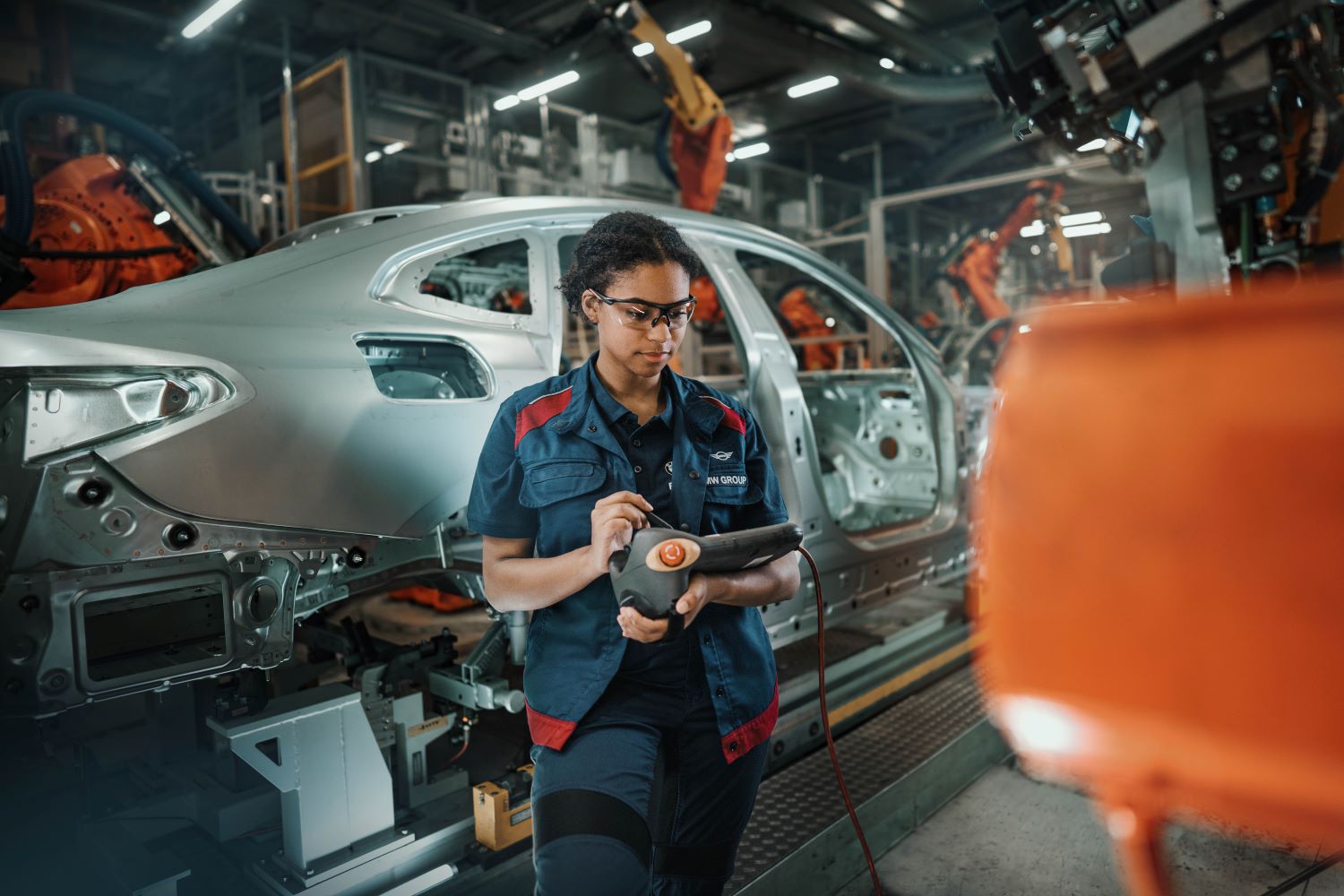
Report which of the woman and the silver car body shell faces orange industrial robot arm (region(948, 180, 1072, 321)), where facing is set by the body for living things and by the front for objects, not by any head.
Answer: the silver car body shell

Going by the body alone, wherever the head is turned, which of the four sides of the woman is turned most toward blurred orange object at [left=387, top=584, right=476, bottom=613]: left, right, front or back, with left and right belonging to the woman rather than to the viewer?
back

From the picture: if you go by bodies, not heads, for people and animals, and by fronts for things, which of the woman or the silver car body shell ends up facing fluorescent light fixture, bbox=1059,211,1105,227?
the silver car body shell

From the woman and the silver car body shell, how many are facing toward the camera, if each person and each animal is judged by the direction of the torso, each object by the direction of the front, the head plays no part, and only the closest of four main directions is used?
1

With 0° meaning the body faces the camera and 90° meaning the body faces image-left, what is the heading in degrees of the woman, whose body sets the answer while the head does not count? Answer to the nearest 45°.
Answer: approximately 0°

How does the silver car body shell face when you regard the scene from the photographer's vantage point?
facing away from the viewer and to the right of the viewer

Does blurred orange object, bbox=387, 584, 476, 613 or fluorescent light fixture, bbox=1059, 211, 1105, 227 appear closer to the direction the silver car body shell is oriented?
the fluorescent light fixture

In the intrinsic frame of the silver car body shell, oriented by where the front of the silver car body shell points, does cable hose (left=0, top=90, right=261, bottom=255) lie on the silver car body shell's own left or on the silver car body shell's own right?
on the silver car body shell's own left

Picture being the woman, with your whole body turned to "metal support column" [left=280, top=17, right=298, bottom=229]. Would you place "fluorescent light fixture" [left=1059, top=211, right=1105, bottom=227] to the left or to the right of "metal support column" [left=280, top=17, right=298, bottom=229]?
right

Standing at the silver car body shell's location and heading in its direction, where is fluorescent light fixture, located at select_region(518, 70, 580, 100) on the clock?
The fluorescent light fixture is roughly at 11 o'clock from the silver car body shell.

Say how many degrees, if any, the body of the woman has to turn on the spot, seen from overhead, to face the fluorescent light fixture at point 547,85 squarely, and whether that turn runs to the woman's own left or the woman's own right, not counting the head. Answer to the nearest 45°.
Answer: approximately 180°

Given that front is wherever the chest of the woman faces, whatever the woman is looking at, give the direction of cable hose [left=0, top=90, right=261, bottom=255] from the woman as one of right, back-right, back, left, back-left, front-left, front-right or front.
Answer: back-right

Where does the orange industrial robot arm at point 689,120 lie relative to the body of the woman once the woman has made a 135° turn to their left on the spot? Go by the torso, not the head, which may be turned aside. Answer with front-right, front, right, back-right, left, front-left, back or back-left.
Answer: front-left
